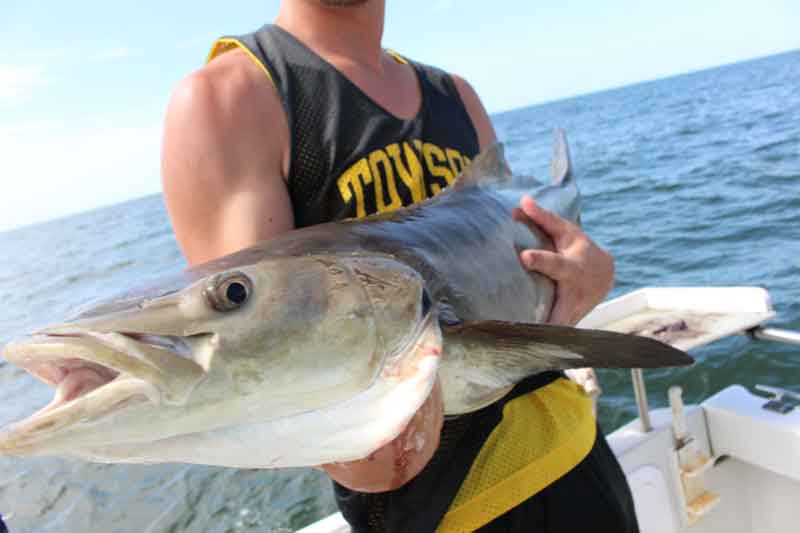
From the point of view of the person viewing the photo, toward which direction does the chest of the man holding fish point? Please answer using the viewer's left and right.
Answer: facing the viewer and to the right of the viewer

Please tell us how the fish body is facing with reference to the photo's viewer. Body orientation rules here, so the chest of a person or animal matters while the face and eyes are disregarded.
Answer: facing the viewer and to the left of the viewer
